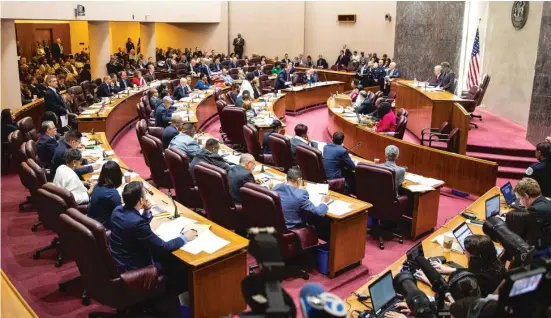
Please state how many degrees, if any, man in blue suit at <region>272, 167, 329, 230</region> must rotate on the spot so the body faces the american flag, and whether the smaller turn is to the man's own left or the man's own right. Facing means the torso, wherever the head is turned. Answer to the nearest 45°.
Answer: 0° — they already face it

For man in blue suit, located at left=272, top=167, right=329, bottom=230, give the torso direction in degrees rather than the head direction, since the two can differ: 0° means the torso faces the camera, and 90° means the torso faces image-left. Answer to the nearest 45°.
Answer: approximately 225°

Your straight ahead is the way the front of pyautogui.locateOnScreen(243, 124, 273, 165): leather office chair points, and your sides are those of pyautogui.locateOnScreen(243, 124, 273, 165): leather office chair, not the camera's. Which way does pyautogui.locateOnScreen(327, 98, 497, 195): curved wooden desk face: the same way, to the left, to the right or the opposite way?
the opposite way

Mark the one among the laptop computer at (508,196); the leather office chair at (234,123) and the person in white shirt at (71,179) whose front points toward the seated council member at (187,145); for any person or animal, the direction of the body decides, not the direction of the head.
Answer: the person in white shirt

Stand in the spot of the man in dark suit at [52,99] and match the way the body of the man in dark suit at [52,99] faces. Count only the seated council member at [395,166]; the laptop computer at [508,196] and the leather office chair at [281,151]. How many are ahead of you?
3

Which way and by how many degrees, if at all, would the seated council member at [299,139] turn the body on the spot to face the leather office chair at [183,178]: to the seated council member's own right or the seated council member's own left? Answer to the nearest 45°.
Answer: approximately 180°

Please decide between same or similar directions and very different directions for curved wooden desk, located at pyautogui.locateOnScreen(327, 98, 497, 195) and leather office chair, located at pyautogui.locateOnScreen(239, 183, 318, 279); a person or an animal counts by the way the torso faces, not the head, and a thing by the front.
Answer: very different directions

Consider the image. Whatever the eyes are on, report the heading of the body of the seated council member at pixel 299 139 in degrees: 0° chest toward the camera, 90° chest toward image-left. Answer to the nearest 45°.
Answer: approximately 225°

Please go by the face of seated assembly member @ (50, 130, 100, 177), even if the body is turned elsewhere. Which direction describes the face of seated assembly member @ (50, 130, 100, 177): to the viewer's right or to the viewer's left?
to the viewer's right

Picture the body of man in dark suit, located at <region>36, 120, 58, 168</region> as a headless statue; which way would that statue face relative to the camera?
to the viewer's right

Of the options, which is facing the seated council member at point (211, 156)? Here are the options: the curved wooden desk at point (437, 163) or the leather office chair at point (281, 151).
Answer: the curved wooden desk

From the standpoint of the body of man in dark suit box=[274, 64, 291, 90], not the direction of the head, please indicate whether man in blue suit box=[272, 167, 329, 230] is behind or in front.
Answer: in front

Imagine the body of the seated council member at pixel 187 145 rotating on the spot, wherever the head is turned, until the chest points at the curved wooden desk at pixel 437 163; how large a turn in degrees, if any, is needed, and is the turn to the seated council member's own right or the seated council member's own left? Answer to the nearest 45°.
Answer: approximately 45° to the seated council member's own right

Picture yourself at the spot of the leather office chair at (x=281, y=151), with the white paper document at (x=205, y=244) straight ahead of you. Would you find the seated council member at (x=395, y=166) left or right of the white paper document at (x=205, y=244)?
left
